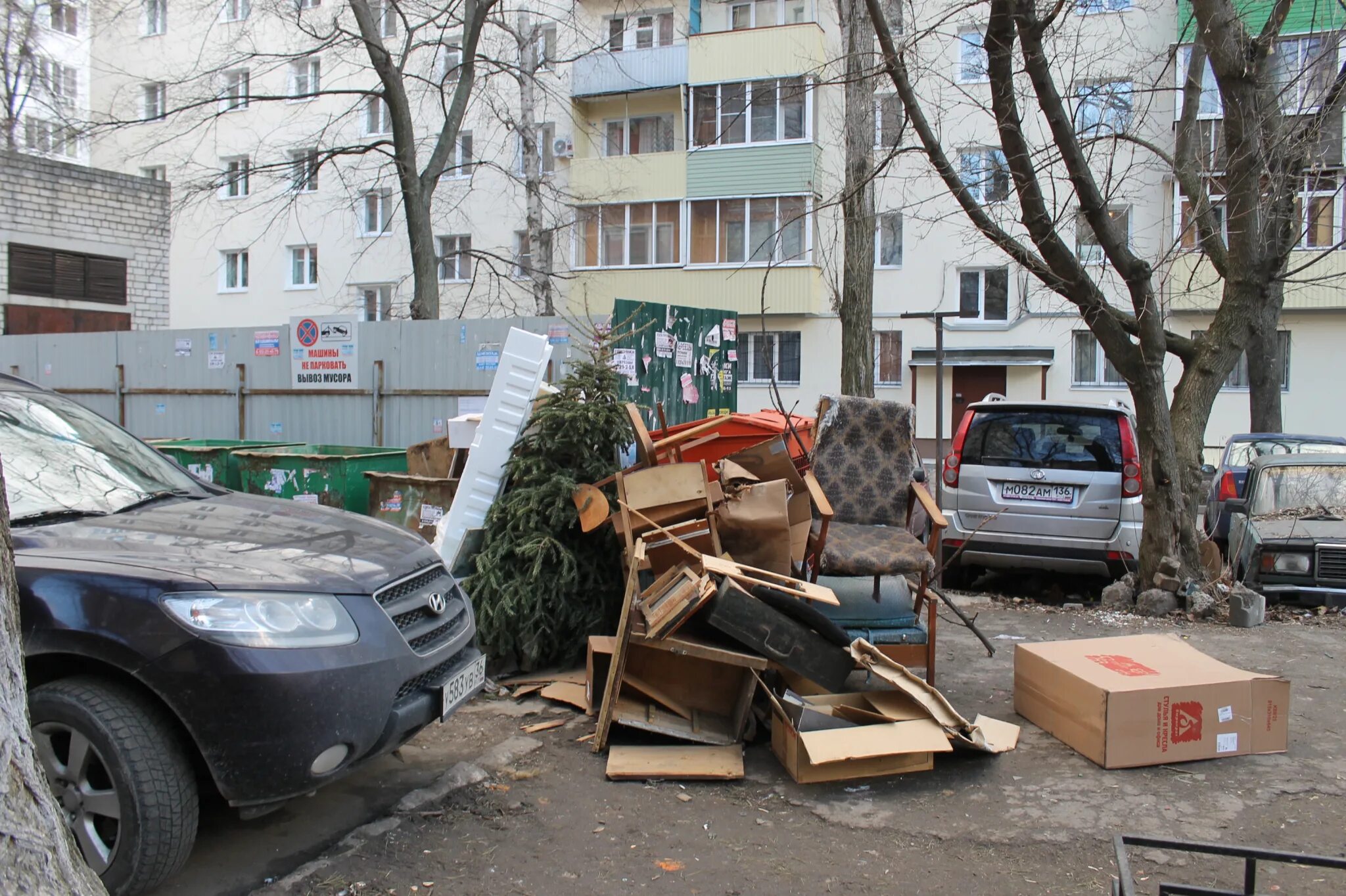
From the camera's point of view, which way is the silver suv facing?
away from the camera

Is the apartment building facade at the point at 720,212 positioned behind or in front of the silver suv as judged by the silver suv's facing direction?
in front

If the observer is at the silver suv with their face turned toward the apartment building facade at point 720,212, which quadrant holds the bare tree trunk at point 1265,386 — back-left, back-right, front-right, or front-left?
front-right

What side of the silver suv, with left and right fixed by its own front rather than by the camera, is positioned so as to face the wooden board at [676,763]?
back

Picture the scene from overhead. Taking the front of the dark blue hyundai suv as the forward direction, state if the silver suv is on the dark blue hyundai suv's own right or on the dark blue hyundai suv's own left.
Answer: on the dark blue hyundai suv's own left

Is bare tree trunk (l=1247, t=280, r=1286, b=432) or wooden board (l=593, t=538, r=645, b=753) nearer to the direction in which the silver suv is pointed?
the bare tree trunk

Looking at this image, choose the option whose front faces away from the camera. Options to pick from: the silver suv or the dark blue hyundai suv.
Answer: the silver suv

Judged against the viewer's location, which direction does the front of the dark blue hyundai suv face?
facing the viewer and to the right of the viewer
